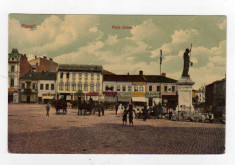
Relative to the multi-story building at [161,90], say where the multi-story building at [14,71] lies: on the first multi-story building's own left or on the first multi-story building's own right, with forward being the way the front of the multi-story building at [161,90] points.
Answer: on the first multi-story building's own right

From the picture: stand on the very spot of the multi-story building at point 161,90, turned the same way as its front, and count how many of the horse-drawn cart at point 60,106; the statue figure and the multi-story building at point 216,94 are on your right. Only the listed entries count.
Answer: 1

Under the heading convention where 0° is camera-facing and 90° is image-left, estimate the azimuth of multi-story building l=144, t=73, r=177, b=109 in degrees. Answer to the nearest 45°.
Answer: approximately 0°
